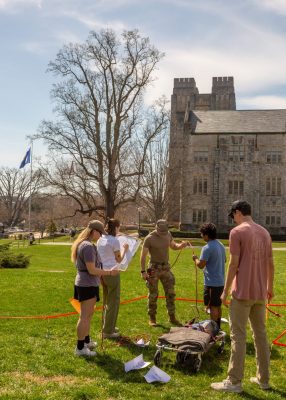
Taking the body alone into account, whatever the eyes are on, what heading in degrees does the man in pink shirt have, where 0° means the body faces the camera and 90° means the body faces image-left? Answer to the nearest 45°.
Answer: approximately 135°

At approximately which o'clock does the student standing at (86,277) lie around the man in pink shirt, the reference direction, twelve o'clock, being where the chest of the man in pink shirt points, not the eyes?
The student standing is roughly at 11 o'clock from the man in pink shirt.

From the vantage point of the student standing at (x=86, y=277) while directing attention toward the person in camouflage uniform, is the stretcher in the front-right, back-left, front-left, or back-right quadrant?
front-right

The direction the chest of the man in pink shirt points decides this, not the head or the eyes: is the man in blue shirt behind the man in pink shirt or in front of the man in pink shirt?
in front

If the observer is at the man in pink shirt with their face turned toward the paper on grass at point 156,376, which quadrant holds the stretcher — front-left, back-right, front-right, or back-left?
front-right

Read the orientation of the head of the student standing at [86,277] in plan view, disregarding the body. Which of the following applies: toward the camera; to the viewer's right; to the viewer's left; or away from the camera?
to the viewer's right

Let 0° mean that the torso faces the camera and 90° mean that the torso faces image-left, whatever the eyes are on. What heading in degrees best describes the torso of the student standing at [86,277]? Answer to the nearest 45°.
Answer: approximately 270°

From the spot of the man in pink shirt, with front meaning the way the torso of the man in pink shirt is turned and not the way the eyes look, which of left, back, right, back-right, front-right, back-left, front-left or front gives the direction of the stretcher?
front

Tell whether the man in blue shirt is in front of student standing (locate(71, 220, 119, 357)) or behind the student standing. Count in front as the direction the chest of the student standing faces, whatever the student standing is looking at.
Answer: in front

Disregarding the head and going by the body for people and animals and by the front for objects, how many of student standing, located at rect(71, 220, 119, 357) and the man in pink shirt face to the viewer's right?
1

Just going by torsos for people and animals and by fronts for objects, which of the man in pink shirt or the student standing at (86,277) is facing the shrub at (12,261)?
the man in pink shirt

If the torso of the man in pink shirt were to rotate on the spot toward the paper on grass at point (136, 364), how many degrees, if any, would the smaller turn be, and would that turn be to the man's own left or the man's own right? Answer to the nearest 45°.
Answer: approximately 45° to the man's own left

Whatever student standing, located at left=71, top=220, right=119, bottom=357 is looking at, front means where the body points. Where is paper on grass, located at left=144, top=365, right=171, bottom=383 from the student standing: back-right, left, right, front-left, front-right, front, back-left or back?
front-right

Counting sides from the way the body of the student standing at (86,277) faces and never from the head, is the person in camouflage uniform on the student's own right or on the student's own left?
on the student's own left
